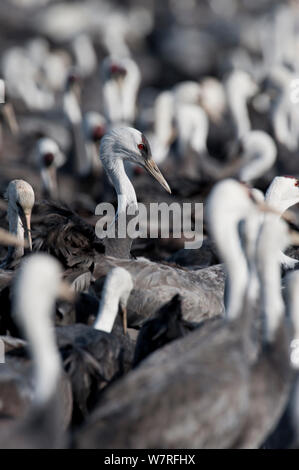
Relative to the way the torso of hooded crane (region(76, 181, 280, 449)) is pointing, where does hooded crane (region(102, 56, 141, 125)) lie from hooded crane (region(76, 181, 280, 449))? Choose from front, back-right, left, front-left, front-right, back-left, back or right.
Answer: left

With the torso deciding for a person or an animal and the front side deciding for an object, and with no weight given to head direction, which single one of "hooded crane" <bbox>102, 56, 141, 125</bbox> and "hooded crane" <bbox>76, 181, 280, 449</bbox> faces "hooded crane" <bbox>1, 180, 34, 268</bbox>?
"hooded crane" <bbox>102, 56, 141, 125</bbox>

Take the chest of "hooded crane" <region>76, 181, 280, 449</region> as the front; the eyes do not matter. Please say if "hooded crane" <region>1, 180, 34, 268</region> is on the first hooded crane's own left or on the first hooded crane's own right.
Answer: on the first hooded crane's own left

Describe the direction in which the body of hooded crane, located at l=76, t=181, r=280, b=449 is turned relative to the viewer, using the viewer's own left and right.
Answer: facing to the right of the viewer
